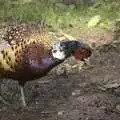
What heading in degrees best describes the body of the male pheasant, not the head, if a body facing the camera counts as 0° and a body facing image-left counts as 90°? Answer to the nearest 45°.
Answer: approximately 270°
